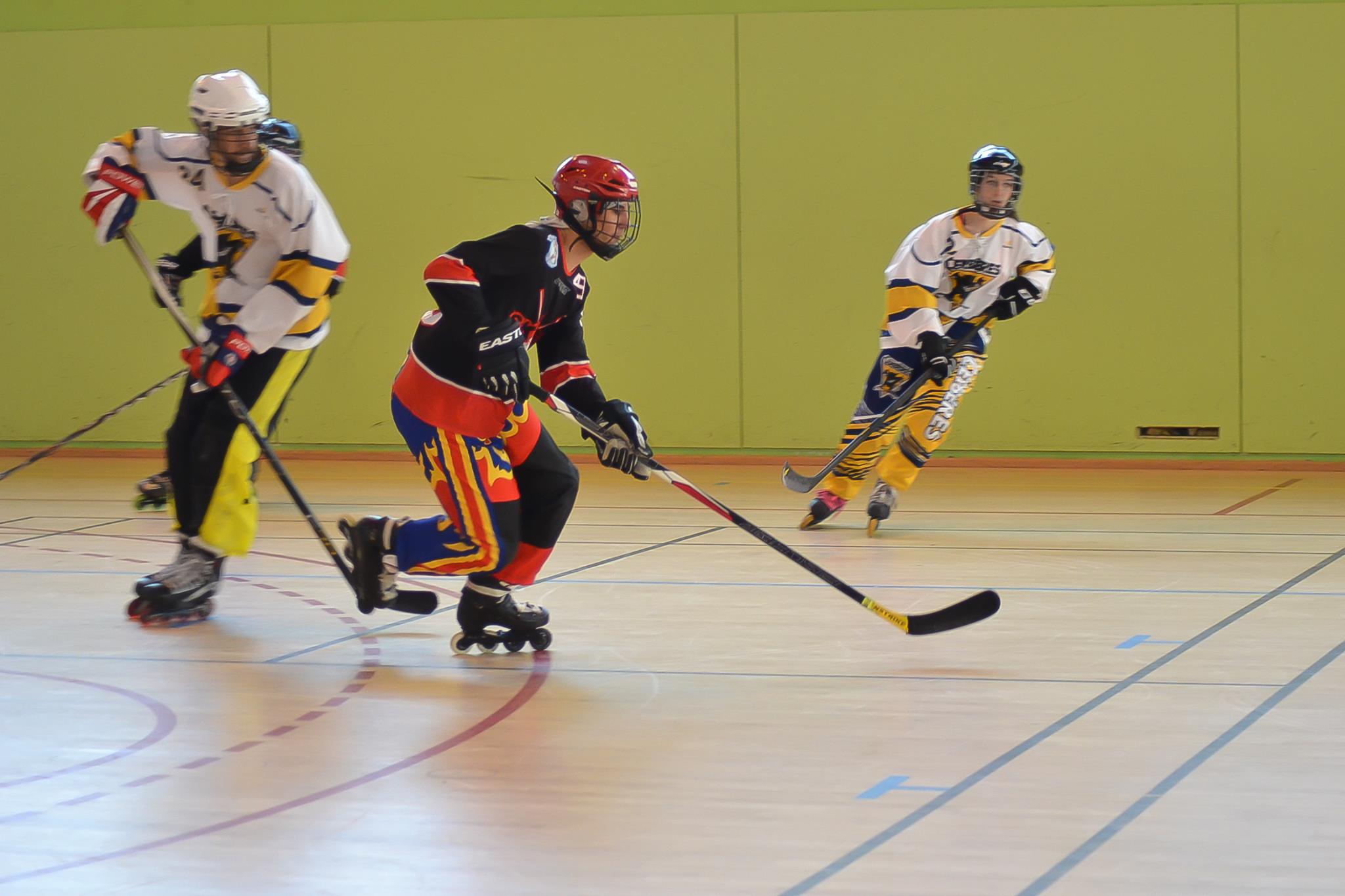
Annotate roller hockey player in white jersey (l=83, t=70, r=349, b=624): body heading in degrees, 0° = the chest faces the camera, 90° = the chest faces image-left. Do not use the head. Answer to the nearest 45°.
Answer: approximately 45°

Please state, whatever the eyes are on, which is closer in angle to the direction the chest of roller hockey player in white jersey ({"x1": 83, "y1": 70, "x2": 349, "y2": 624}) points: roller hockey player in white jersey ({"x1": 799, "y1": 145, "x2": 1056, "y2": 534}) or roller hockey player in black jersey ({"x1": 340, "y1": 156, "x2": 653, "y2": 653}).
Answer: the roller hockey player in black jersey

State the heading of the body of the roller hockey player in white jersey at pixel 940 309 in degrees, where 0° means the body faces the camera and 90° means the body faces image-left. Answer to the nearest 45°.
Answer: approximately 0°

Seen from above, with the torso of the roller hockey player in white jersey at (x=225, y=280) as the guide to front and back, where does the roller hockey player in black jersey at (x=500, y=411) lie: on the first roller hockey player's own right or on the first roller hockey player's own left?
on the first roller hockey player's own left

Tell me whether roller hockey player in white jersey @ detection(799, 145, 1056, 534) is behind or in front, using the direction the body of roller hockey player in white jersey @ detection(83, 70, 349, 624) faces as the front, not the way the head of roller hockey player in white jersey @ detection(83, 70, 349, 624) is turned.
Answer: behind
